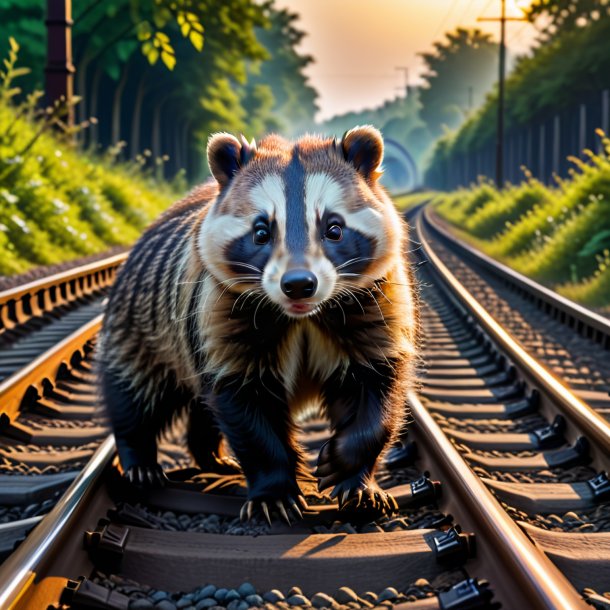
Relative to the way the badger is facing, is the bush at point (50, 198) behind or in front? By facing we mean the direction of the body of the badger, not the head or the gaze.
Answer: behind

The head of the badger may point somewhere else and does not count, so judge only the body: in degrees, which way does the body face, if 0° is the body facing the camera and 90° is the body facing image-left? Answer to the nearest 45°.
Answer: approximately 315°
